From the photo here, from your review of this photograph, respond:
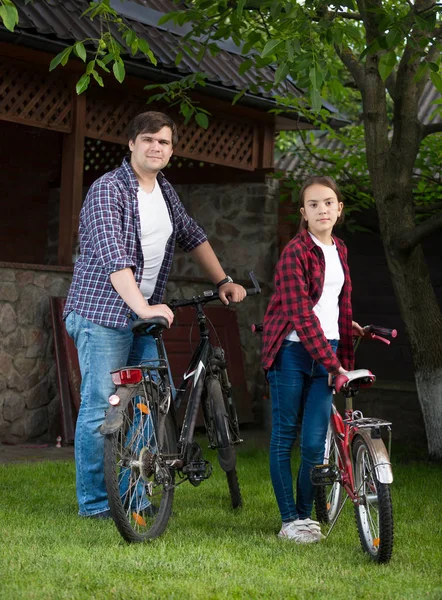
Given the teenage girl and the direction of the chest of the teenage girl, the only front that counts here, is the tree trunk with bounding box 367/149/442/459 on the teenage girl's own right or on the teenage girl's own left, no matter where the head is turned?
on the teenage girl's own left

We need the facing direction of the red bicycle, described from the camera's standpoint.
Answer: facing away from the viewer and to the left of the viewer

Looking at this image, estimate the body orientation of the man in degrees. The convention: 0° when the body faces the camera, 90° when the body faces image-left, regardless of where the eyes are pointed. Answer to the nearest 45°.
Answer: approximately 315°

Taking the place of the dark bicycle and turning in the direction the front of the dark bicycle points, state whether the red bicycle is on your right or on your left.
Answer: on your right

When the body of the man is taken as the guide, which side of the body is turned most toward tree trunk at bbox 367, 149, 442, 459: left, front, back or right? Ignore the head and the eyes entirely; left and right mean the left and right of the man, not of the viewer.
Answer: left

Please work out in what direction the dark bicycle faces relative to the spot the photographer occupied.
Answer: facing away from the viewer and to the right of the viewer

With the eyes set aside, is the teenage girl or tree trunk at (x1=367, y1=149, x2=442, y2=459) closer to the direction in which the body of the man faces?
the teenage girl
